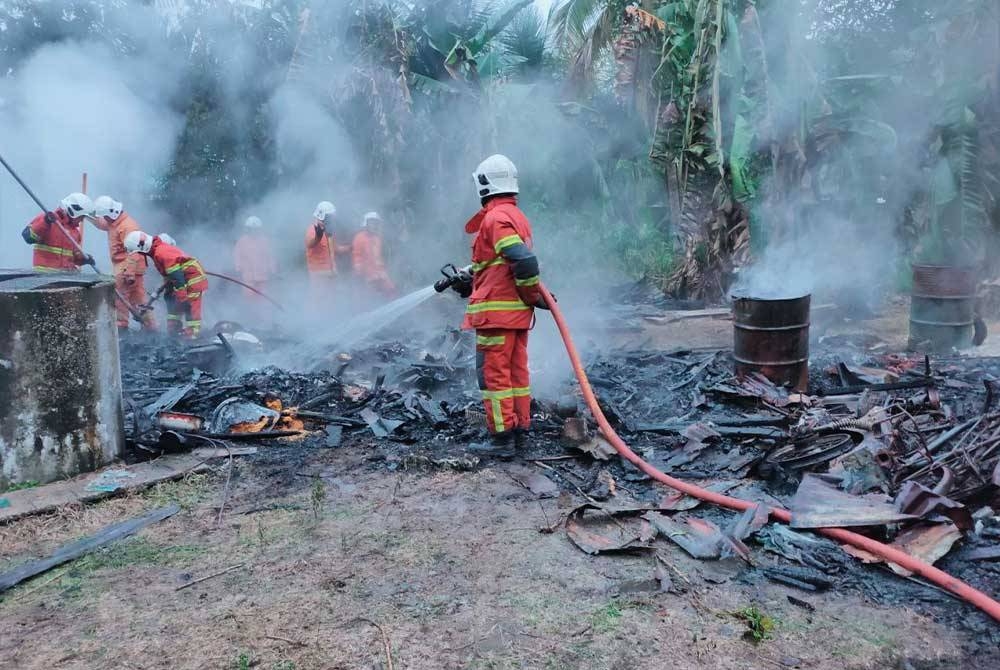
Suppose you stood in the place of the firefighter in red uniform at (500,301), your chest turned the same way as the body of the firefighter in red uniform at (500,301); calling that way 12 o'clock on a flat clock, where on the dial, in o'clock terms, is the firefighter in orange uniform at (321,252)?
the firefighter in orange uniform at (321,252) is roughly at 2 o'clock from the firefighter in red uniform at (500,301).

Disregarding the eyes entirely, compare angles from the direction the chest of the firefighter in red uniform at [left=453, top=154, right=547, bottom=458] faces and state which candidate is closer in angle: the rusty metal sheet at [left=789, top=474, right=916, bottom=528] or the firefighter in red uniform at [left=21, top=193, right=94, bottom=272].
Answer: the firefighter in red uniform

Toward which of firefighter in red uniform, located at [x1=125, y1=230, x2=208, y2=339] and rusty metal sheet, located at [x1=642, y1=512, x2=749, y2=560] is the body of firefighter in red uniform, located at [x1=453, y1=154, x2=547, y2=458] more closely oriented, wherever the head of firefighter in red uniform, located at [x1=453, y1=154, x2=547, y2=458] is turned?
the firefighter in red uniform, located at [x1=125, y1=230, x2=208, y2=339]

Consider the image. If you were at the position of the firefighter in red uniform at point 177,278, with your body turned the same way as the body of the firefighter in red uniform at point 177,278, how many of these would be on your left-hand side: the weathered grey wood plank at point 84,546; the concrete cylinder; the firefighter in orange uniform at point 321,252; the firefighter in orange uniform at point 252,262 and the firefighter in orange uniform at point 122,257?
2

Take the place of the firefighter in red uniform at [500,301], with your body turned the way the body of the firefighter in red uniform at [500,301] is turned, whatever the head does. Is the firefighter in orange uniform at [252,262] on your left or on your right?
on your right

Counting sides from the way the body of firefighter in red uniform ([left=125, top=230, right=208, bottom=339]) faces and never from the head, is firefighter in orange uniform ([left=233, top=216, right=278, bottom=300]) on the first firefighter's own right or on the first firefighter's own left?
on the first firefighter's own right

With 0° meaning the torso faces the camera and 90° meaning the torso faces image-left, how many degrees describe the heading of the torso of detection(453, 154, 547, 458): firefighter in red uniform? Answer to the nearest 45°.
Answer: approximately 90°

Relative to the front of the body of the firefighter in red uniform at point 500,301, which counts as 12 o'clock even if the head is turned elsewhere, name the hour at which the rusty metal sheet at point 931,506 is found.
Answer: The rusty metal sheet is roughly at 7 o'clock from the firefighter in red uniform.

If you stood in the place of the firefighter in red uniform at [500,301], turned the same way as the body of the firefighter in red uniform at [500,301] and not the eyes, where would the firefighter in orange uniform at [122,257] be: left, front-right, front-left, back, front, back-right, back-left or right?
front-right

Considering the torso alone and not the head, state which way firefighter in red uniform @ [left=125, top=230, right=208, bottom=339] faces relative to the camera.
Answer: to the viewer's left

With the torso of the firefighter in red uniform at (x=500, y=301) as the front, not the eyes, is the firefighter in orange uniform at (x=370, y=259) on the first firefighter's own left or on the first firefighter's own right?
on the first firefighter's own right

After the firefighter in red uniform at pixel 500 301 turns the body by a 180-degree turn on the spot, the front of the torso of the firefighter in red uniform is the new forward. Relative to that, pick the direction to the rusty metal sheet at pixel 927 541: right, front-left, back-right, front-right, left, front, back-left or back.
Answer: front-right
